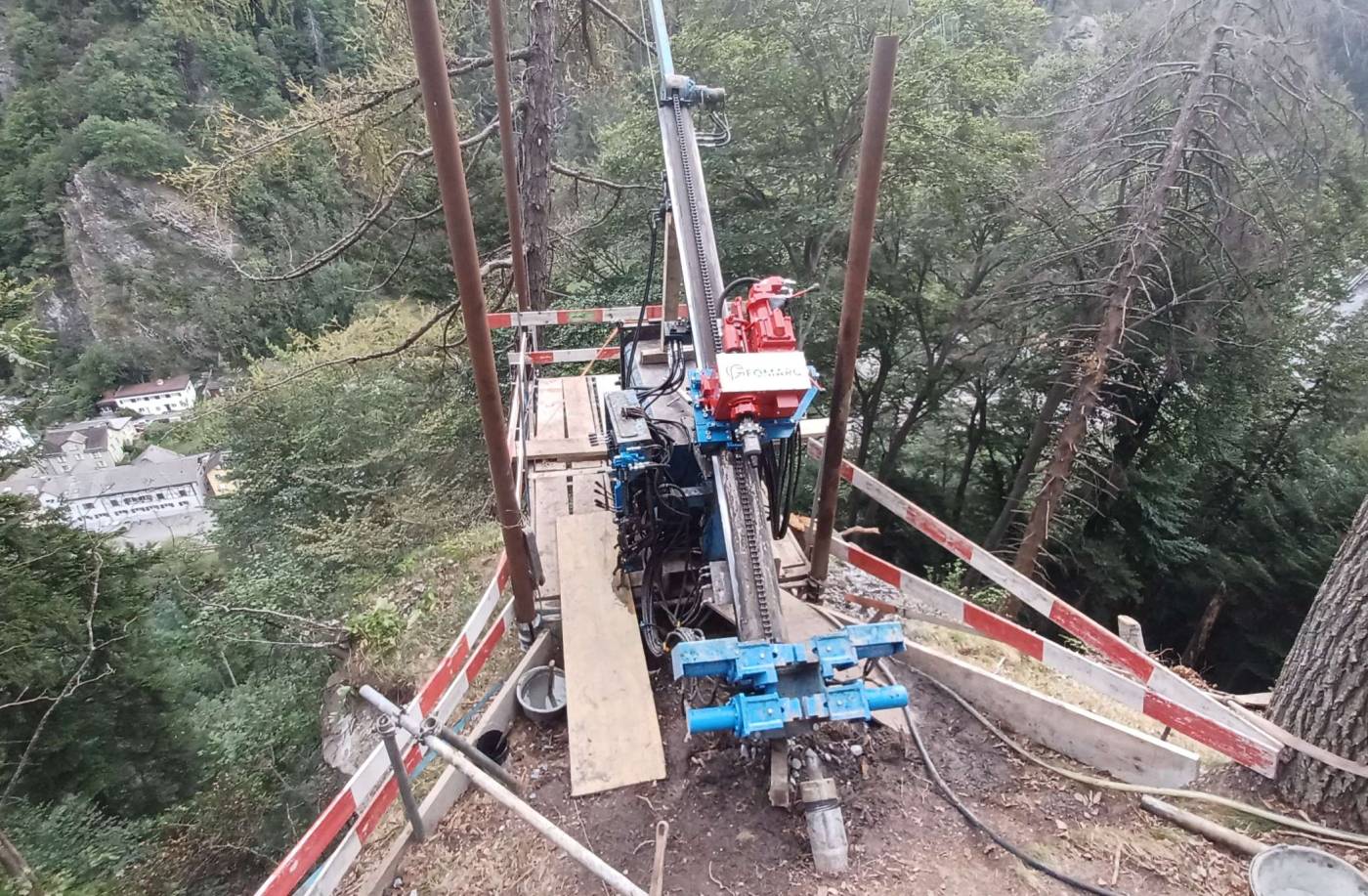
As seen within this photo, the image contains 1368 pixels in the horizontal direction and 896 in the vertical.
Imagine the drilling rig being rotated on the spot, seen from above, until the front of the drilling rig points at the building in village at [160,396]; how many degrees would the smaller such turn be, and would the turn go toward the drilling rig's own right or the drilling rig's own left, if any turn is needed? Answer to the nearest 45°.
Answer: approximately 135° to the drilling rig's own right

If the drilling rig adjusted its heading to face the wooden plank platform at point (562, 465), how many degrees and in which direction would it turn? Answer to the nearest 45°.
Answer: approximately 135° to its right

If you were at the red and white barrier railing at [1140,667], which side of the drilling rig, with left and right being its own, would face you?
left

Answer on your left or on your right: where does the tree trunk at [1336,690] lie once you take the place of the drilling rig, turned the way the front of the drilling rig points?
on your left

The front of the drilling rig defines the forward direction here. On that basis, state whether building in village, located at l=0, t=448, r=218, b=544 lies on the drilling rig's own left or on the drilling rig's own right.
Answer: on the drilling rig's own right

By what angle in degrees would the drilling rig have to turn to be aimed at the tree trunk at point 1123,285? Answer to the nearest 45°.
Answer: approximately 135° to its left

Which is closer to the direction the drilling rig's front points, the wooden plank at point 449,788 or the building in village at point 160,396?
the wooden plank

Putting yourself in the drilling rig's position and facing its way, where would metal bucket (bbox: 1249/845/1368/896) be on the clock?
The metal bucket is roughly at 10 o'clock from the drilling rig.

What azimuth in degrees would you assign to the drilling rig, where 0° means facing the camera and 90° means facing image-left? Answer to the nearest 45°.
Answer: approximately 0°
